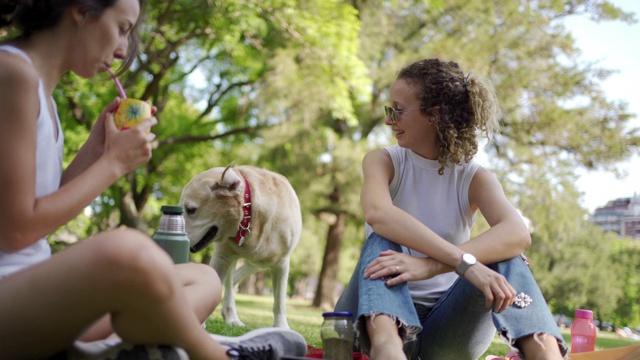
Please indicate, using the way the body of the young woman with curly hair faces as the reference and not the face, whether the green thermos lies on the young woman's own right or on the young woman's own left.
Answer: on the young woman's own right

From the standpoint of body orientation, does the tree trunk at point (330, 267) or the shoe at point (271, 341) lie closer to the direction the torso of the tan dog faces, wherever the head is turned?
the shoe

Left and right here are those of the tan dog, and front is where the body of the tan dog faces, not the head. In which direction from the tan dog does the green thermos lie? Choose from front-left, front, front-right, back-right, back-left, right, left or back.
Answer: front-left

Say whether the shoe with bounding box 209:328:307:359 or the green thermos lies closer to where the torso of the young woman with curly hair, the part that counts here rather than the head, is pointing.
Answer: the shoe

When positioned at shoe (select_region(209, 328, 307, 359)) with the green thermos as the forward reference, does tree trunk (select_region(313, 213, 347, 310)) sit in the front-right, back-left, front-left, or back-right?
front-right

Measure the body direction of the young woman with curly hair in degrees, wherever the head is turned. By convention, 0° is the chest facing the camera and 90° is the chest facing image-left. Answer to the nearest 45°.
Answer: approximately 0°

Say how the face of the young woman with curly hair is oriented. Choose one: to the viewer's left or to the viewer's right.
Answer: to the viewer's left

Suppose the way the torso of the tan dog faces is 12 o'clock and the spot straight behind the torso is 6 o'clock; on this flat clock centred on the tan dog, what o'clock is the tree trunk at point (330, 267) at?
The tree trunk is roughly at 5 o'clock from the tan dog.

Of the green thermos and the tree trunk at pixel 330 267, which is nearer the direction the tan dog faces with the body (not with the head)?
the green thermos

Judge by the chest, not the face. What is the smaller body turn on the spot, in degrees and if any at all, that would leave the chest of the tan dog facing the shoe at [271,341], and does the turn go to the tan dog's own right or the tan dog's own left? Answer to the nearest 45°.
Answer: approximately 45° to the tan dog's own left

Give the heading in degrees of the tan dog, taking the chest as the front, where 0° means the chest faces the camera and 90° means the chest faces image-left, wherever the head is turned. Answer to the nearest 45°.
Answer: approximately 45°

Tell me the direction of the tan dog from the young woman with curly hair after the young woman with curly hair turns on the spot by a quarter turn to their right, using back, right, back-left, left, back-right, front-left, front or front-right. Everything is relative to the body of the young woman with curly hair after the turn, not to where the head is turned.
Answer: front-right

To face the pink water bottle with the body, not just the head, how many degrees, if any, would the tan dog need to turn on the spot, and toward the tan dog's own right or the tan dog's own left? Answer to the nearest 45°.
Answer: approximately 90° to the tan dog's own left
